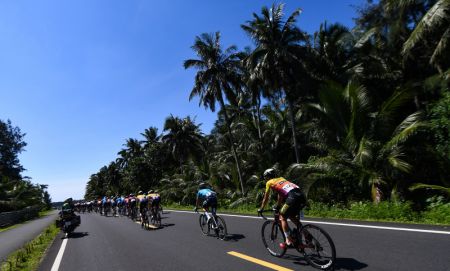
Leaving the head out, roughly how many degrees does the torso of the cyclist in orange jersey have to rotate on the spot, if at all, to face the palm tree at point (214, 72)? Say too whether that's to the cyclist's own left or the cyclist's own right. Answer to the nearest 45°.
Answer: approximately 45° to the cyclist's own right

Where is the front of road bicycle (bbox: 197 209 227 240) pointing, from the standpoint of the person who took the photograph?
facing away from the viewer and to the left of the viewer

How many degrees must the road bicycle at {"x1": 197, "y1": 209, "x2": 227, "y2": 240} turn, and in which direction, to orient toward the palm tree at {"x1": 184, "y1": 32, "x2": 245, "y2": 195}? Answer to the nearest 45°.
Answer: approximately 45° to its right

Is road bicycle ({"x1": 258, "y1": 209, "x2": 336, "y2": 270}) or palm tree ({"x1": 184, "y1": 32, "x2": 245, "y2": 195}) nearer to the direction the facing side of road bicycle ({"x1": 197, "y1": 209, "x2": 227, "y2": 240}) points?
the palm tree

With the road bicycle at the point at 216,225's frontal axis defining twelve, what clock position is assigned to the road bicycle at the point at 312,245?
the road bicycle at the point at 312,245 is roughly at 7 o'clock from the road bicycle at the point at 216,225.

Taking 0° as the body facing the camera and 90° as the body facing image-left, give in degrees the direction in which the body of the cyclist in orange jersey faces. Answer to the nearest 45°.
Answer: approximately 135°

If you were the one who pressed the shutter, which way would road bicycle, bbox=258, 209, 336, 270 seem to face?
facing away from the viewer and to the left of the viewer

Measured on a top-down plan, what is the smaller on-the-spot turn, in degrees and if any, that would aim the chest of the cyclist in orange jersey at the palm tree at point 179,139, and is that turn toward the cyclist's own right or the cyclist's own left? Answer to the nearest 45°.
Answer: approximately 45° to the cyclist's own right

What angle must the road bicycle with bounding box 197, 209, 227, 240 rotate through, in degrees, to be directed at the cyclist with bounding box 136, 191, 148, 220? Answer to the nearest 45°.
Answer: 0° — it already faces them
